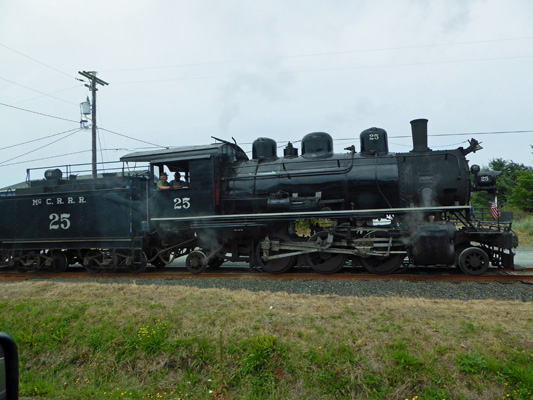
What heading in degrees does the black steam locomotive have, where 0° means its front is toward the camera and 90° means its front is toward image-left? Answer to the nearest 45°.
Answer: approximately 270°
